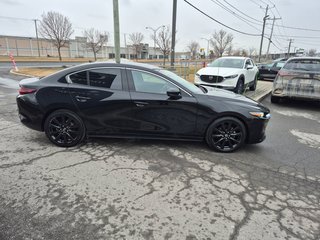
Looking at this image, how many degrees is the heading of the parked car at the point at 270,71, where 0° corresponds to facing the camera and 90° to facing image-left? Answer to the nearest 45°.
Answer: approximately 45°

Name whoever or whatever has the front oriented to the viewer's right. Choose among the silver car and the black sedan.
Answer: the black sedan

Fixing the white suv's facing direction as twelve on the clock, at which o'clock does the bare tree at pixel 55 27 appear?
The bare tree is roughly at 3 o'clock from the white suv.

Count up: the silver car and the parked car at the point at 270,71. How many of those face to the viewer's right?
0

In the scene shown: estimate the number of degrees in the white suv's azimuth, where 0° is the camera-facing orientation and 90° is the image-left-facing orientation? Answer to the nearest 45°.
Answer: approximately 45°

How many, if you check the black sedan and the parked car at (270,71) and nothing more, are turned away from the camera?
0

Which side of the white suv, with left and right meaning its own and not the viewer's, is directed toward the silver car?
left

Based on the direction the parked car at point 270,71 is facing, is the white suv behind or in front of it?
in front

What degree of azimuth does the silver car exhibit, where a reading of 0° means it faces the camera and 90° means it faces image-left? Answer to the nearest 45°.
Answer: approximately 180°

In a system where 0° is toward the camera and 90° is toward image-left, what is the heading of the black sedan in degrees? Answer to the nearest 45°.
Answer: approximately 270°

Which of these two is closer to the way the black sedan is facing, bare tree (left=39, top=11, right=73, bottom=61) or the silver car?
the silver car

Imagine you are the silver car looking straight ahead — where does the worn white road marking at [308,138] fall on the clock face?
The worn white road marking is roughly at 6 o'clock from the silver car.

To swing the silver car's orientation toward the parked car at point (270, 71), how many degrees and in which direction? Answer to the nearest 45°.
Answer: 0° — it already faces it

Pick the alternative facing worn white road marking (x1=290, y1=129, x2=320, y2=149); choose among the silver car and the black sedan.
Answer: the black sedan

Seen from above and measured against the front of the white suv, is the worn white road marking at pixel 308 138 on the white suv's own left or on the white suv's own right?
on the white suv's own left
